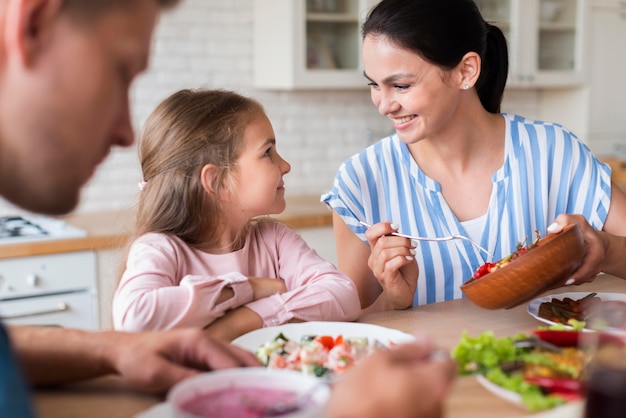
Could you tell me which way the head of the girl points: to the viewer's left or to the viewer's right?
to the viewer's right

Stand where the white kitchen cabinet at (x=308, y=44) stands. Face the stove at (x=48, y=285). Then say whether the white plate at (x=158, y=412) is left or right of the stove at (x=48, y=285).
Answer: left

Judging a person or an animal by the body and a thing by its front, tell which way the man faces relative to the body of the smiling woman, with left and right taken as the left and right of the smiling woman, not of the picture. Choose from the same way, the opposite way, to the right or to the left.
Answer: to the left

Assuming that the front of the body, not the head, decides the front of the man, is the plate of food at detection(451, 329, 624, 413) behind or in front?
in front

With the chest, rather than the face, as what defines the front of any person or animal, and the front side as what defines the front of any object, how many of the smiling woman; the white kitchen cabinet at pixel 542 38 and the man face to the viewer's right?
1

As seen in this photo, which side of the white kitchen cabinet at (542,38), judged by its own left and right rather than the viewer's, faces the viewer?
front

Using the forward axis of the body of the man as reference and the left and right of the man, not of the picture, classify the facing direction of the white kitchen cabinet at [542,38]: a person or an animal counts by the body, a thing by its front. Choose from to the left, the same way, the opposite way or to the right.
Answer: to the right

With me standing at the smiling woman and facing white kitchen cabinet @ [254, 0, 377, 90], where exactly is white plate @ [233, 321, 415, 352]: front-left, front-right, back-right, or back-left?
back-left

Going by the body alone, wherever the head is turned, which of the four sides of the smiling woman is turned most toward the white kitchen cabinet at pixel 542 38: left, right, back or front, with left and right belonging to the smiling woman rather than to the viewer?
back

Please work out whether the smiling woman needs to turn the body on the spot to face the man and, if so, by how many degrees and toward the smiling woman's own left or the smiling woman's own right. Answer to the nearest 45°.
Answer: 0° — they already face them

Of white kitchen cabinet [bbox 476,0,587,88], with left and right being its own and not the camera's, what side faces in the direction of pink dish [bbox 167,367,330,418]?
front

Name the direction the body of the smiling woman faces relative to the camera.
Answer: toward the camera

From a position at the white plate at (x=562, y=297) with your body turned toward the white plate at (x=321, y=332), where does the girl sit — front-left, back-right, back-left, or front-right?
front-right

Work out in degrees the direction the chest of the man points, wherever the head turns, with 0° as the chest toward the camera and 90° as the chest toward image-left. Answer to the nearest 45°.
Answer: approximately 270°

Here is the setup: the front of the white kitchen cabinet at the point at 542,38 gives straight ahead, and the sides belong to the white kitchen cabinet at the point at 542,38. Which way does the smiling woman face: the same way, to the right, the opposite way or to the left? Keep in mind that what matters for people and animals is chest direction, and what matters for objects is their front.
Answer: the same way

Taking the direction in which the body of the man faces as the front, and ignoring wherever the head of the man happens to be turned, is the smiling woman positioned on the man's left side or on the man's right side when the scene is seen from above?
on the man's left side
